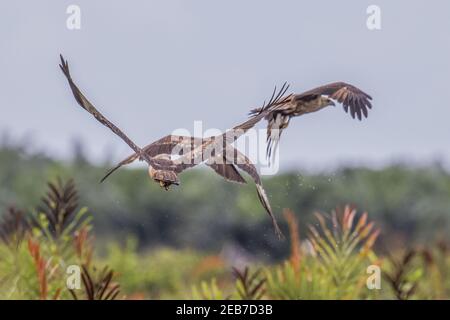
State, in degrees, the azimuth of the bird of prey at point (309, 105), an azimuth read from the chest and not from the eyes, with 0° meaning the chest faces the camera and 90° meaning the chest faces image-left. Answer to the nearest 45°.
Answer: approximately 270°

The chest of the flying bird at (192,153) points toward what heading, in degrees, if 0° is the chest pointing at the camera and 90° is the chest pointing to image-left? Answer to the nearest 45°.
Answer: approximately 45°

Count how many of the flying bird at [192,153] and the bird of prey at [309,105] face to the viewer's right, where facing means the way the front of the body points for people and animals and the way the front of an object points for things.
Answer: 1

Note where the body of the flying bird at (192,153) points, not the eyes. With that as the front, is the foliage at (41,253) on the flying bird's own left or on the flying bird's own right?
on the flying bird's own right

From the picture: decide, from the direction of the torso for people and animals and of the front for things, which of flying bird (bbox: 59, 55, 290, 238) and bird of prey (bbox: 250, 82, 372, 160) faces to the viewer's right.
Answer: the bird of prey
